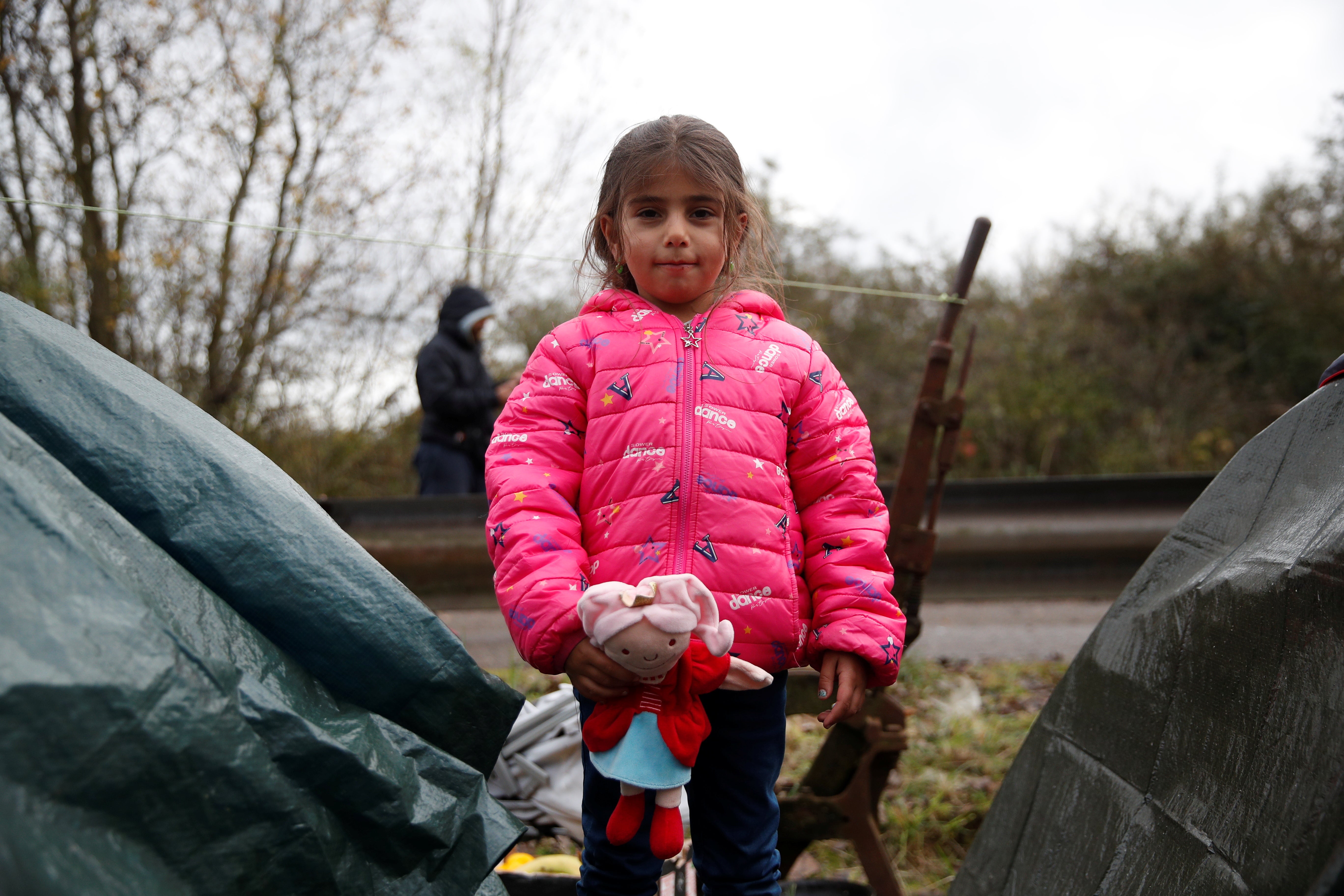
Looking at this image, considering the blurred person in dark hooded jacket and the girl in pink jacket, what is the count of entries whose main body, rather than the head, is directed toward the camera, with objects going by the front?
1

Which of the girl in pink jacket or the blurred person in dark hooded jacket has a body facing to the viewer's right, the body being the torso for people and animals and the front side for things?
the blurred person in dark hooded jacket

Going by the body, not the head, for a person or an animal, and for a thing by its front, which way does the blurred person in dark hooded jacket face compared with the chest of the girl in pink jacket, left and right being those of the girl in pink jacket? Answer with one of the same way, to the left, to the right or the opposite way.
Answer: to the left

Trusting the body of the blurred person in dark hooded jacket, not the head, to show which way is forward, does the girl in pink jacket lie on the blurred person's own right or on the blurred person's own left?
on the blurred person's own right

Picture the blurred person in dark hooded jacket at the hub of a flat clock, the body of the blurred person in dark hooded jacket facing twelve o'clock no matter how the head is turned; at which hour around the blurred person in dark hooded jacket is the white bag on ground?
The white bag on ground is roughly at 3 o'clock from the blurred person in dark hooded jacket.

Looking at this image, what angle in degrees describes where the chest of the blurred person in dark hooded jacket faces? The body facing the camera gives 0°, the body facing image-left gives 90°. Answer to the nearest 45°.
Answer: approximately 270°

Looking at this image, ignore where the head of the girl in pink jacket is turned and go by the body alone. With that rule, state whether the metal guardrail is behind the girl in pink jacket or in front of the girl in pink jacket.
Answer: behind

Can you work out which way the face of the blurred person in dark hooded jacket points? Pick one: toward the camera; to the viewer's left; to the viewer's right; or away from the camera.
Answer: to the viewer's right
